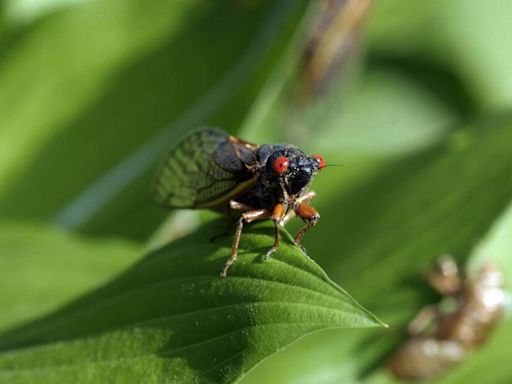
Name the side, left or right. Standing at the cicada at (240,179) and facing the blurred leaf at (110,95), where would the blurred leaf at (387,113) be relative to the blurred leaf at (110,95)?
right

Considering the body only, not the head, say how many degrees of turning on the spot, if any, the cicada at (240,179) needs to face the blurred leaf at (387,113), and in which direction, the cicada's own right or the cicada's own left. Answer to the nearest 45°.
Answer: approximately 135° to the cicada's own left

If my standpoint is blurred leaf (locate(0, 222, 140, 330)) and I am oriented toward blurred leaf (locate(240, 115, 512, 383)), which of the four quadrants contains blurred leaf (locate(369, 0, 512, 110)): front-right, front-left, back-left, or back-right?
front-left

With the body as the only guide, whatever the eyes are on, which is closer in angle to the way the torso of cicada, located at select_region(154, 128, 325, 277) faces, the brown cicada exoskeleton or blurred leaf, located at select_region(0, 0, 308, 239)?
the brown cicada exoskeleton

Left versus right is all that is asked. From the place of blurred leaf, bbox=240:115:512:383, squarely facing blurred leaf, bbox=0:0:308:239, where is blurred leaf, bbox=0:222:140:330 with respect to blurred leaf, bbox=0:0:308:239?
left

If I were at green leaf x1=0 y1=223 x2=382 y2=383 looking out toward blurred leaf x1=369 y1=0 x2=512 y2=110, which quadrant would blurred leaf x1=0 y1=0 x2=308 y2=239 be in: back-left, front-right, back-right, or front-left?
front-left

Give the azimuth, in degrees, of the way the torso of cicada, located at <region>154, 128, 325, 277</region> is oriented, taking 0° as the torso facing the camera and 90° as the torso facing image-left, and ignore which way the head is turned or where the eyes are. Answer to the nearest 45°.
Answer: approximately 315°

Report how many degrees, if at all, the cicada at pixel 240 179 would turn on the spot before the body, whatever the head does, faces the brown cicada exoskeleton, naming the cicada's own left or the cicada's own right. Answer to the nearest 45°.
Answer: approximately 90° to the cicada's own left

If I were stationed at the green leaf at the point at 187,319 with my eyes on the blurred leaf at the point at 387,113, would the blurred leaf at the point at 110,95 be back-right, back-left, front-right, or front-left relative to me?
front-left

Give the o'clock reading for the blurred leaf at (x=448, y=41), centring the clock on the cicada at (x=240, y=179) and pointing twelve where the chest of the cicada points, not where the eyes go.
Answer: The blurred leaf is roughly at 8 o'clock from the cicada.

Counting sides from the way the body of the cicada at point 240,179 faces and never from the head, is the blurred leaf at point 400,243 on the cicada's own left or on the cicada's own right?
on the cicada's own left
